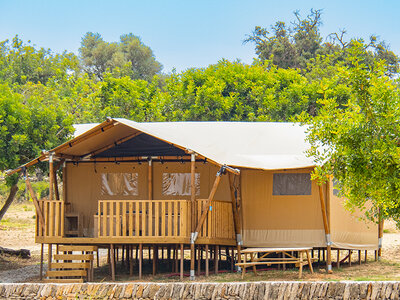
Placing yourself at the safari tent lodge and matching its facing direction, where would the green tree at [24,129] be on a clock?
The green tree is roughly at 2 o'clock from the safari tent lodge.

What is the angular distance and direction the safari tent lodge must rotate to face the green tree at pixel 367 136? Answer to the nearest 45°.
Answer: approximately 90° to its left

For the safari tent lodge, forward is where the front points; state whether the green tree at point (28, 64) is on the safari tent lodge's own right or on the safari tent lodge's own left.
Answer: on the safari tent lodge's own right

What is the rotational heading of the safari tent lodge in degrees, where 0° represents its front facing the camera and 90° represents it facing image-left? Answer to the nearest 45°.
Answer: approximately 45°
